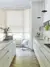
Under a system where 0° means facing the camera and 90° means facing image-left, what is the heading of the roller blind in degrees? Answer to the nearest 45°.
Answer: approximately 0°

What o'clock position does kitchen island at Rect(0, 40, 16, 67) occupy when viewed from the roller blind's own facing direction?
The kitchen island is roughly at 12 o'clock from the roller blind.

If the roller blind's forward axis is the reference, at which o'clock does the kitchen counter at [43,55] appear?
The kitchen counter is roughly at 12 o'clock from the roller blind.
